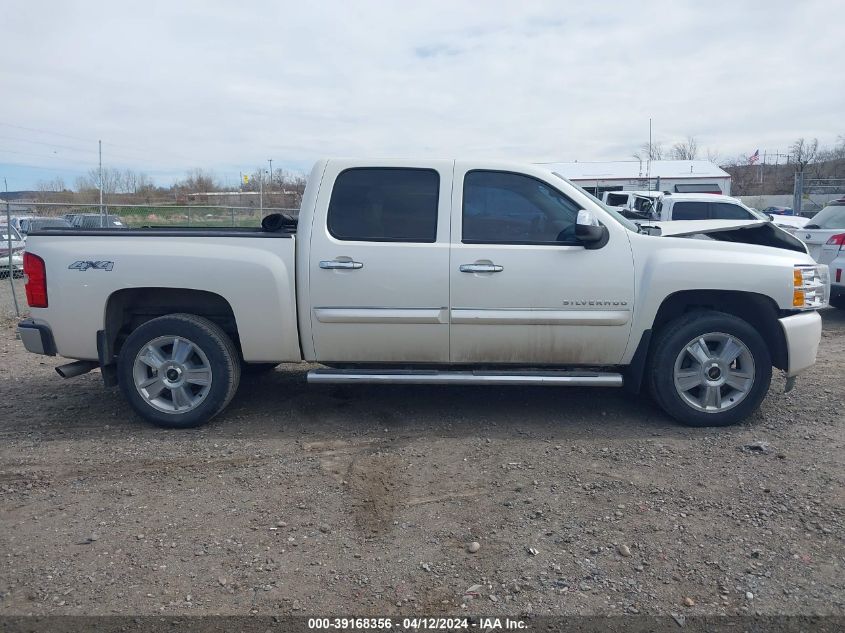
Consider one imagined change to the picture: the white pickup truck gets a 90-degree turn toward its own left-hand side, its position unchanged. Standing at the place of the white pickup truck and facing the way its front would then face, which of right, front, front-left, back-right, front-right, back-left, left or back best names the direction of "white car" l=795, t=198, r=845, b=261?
front-right

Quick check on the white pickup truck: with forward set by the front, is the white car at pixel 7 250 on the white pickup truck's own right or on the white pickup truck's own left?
on the white pickup truck's own left

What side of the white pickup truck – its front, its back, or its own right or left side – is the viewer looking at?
right
